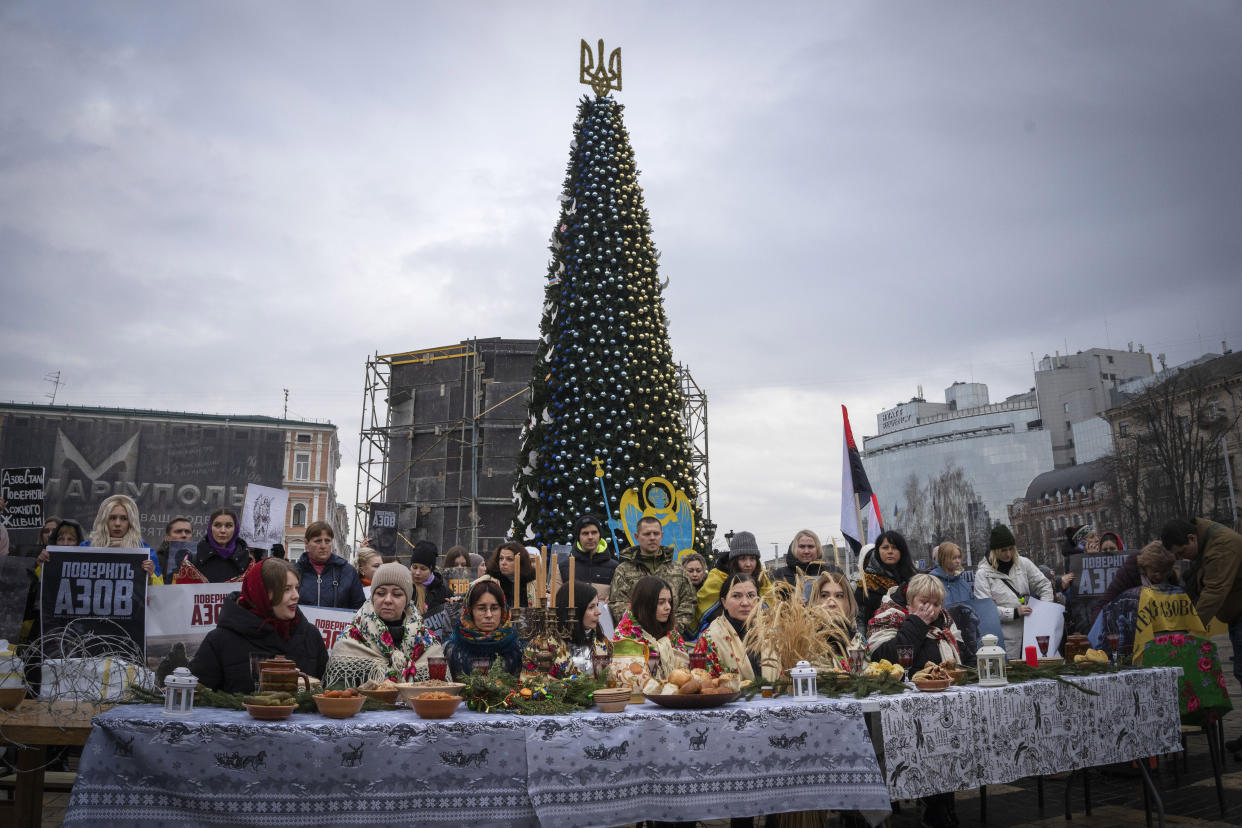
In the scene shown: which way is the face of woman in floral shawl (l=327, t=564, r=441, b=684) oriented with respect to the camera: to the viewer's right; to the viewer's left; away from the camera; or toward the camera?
toward the camera

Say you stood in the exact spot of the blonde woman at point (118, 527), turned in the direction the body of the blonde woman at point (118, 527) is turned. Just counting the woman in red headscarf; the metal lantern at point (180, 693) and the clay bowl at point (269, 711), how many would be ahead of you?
3

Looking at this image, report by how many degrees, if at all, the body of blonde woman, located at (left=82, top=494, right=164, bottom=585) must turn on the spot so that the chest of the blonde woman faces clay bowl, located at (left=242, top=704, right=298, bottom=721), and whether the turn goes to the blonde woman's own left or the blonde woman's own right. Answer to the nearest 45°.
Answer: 0° — they already face it

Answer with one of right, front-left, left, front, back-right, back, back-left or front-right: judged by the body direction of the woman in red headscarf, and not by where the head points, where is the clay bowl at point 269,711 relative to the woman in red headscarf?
front-right

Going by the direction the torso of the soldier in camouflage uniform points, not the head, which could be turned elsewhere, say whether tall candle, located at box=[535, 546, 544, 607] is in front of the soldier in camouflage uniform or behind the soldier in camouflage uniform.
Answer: in front

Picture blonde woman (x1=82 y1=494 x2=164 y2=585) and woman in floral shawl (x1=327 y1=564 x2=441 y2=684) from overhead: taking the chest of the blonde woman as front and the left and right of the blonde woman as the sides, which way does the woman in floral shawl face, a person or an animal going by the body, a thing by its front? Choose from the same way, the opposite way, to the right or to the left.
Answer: the same way

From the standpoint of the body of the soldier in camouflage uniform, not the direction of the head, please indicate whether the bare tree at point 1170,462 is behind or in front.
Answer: behind

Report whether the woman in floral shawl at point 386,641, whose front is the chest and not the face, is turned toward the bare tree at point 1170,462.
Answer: no

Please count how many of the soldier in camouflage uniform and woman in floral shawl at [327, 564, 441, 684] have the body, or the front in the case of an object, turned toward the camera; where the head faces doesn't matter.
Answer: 2

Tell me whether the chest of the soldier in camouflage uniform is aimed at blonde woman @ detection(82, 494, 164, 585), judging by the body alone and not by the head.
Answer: no

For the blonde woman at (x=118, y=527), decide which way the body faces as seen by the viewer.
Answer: toward the camera

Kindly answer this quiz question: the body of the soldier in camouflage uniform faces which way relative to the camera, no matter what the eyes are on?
toward the camera

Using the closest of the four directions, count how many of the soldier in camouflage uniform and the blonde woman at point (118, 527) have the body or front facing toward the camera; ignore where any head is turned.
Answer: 2

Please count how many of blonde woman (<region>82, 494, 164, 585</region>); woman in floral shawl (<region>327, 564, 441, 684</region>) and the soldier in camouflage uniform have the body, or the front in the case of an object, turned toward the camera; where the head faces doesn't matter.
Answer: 3

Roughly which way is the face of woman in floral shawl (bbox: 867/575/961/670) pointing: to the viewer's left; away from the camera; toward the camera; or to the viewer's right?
toward the camera

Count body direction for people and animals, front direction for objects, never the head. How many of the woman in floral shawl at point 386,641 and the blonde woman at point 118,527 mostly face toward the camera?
2
